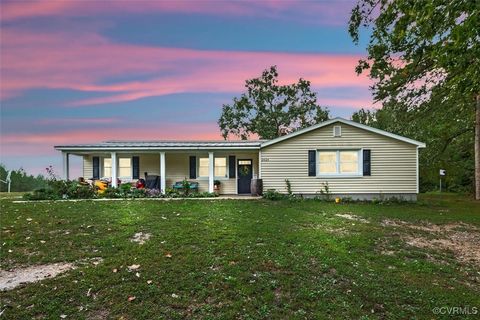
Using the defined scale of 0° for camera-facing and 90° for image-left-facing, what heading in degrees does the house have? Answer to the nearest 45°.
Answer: approximately 0°

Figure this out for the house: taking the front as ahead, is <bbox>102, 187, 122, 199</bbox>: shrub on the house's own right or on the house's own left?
on the house's own right

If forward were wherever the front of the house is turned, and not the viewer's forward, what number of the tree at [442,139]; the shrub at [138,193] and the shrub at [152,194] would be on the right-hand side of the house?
2

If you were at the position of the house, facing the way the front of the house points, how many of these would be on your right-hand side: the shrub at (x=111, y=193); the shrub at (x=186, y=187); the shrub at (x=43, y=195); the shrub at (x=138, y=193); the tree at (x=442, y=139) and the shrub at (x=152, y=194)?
5

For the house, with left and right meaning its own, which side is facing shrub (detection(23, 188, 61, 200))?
right

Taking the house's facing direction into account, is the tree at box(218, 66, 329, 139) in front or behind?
behind

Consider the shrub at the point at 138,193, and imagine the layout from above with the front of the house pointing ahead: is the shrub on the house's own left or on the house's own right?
on the house's own right

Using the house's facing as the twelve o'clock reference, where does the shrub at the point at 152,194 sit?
The shrub is roughly at 3 o'clock from the house.

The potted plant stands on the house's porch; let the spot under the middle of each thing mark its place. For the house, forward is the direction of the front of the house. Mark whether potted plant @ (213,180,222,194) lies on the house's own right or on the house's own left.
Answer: on the house's own right

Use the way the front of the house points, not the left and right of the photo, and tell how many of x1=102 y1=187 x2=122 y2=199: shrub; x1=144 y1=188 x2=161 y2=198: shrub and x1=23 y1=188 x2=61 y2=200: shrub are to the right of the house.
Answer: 3
